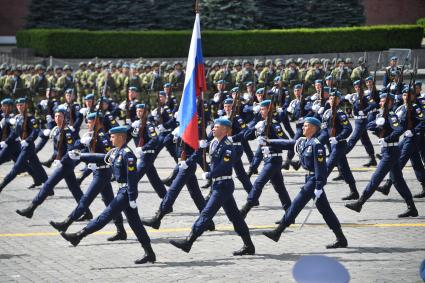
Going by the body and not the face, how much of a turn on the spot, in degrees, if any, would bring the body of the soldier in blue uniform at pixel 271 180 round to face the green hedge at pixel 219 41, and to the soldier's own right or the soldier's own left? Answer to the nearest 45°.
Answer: approximately 135° to the soldier's own right

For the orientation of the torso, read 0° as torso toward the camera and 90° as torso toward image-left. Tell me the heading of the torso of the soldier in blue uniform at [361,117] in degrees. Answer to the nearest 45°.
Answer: approximately 45°

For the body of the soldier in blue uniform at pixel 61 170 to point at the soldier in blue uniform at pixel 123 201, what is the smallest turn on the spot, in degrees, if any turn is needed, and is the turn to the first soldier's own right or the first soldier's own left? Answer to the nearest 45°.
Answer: approximately 45° to the first soldier's own left

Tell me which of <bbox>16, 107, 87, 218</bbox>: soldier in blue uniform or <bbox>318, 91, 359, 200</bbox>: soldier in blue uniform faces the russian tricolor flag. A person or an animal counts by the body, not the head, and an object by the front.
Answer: <bbox>318, 91, 359, 200</bbox>: soldier in blue uniform

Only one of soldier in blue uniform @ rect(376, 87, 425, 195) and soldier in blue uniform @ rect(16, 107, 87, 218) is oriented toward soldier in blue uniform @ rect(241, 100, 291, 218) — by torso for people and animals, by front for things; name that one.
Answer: soldier in blue uniform @ rect(376, 87, 425, 195)

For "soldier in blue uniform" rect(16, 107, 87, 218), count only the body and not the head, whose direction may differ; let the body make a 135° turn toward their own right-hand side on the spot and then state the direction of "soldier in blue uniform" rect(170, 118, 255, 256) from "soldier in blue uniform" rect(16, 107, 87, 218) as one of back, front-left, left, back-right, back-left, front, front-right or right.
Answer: back-right

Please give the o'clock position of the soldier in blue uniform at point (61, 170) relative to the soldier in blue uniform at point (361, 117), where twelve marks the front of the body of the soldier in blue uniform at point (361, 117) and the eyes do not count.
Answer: the soldier in blue uniform at point (61, 170) is roughly at 12 o'clock from the soldier in blue uniform at point (361, 117).

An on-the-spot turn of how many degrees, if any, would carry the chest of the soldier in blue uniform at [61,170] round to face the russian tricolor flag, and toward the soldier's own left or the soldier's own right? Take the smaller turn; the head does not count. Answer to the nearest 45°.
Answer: approximately 90° to the soldier's own left

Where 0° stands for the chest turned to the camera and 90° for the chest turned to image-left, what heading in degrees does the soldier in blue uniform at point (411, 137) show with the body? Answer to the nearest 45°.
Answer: approximately 45°
